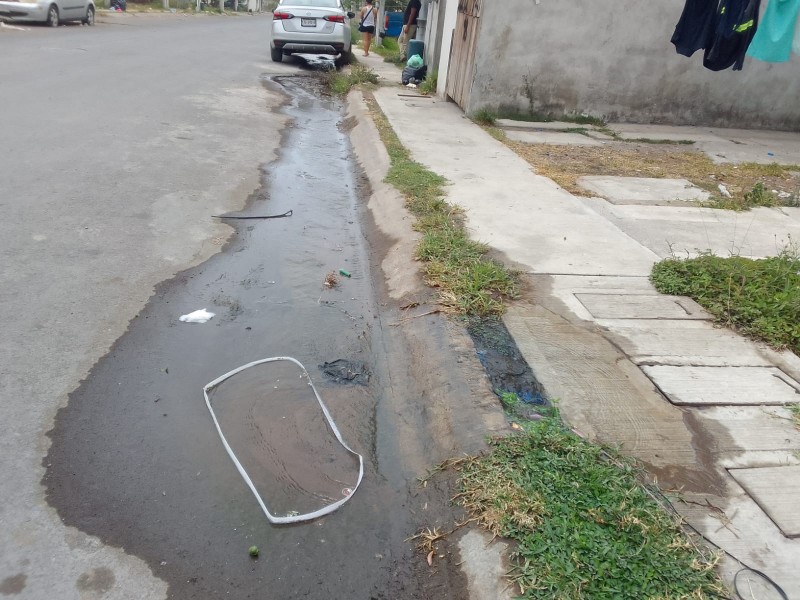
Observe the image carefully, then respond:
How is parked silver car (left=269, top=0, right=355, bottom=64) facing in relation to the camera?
away from the camera

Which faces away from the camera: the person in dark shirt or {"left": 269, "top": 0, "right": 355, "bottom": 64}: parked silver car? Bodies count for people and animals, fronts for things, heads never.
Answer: the parked silver car

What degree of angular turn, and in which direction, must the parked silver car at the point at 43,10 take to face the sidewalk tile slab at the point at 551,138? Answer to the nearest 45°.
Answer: approximately 90° to its left

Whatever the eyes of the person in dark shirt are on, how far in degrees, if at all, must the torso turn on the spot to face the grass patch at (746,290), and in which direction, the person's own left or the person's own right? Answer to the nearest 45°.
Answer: approximately 90° to the person's own left

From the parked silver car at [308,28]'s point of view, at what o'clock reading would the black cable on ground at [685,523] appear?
The black cable on ground is roughly at 6 o'clock from the parked silver car.

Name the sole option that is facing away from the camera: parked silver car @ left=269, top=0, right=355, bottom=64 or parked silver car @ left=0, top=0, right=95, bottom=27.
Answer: parked silver car @ left=269, top=0, right=355, bottom=64

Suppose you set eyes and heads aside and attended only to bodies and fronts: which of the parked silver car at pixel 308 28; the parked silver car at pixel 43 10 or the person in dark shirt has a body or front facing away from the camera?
the parked silver car at pixel 308 28

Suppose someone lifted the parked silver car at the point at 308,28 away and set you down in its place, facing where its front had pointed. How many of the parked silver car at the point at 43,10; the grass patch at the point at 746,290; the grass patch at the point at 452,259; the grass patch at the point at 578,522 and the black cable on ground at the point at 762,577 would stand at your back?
4
